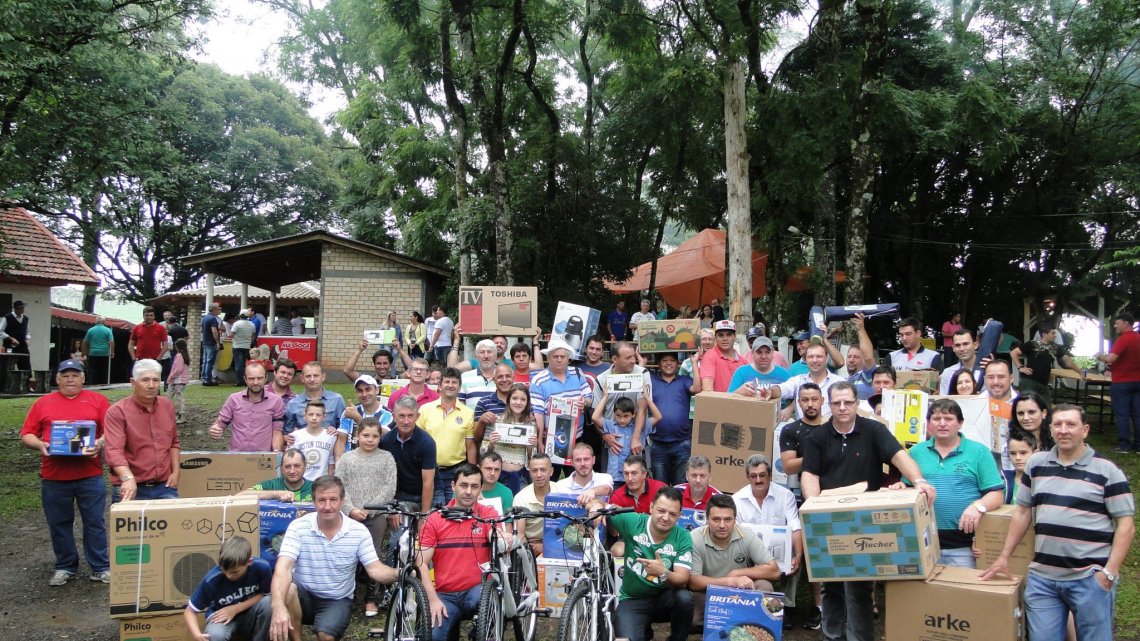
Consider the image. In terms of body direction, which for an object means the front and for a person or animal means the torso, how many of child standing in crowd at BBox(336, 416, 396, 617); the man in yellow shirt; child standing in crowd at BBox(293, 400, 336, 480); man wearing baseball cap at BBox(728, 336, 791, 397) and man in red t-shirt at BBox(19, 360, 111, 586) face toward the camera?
5

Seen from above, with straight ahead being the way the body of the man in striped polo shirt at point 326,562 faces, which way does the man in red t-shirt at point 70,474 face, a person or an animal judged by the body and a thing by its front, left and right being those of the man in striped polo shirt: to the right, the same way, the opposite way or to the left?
the same way

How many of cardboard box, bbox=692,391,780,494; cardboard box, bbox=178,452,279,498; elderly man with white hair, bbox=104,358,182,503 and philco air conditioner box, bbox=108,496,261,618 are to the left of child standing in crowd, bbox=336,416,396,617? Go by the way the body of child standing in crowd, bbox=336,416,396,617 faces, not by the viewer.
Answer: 1

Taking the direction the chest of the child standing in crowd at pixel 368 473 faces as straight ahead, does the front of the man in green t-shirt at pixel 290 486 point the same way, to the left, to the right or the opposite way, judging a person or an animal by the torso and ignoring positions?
the same way

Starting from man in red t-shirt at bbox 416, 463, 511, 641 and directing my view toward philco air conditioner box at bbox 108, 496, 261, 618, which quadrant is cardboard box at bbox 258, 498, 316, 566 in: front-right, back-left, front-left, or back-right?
front-right

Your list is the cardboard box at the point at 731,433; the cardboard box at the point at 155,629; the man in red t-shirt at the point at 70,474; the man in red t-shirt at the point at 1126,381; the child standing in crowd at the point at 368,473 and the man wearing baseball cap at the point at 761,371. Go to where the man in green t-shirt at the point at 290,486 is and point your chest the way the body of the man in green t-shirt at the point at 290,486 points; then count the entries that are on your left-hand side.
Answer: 4

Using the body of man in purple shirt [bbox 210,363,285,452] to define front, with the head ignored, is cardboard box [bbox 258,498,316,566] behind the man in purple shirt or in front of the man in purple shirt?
in front

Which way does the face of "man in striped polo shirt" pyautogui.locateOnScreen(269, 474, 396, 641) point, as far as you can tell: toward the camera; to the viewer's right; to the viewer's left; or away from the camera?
toward the camera

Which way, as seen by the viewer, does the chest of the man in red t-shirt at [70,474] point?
toward the camera

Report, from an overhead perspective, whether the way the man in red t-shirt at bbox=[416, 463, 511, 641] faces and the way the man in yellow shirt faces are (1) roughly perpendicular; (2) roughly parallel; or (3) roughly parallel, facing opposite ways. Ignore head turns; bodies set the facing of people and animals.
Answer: roughly parallel

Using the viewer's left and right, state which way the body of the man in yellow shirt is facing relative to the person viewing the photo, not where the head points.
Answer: facing the viewer

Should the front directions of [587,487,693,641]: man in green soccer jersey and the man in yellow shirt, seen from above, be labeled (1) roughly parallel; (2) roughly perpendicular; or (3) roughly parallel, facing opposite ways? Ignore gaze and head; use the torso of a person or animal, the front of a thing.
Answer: roughly parallel

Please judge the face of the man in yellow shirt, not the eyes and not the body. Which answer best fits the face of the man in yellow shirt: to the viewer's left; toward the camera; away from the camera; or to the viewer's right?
toward the camera

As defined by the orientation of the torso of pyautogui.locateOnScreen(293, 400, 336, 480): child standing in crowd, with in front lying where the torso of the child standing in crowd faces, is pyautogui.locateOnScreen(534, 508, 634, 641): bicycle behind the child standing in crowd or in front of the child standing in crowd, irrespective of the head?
in front

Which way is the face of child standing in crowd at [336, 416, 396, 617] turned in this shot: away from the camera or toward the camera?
toward the camera

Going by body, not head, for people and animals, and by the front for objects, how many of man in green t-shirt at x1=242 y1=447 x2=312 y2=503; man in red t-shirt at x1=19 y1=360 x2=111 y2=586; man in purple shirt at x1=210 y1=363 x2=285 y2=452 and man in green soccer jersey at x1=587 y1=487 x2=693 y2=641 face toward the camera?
4

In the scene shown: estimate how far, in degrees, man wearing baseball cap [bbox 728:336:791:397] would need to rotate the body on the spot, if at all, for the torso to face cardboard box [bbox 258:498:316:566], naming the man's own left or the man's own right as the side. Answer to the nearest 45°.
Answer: approximately 45° to the man's own right

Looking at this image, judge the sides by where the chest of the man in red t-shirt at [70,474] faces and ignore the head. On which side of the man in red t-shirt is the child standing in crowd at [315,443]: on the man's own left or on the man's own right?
on the man's own left

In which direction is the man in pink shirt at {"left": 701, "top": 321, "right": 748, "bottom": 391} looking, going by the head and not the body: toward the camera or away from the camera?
toward the camera

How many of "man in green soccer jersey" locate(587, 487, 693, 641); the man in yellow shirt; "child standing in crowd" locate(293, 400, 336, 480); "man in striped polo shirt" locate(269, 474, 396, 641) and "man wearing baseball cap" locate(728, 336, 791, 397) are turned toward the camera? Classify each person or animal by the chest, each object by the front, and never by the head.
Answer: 5
